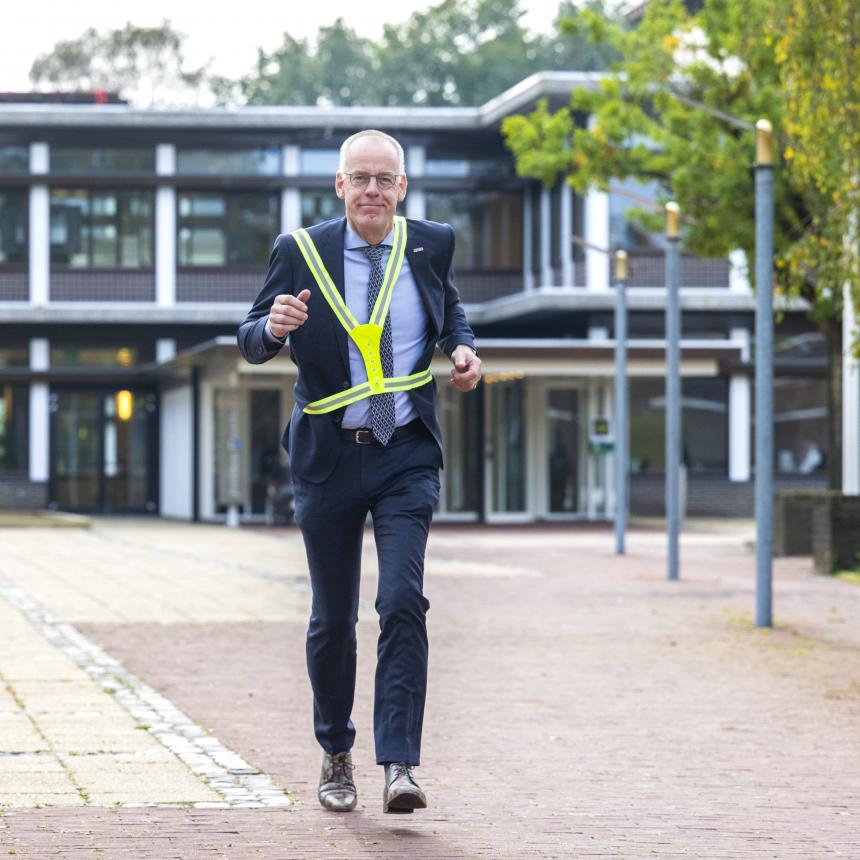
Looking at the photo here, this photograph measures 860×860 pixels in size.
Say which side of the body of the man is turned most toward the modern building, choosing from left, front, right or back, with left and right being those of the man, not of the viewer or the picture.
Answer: back

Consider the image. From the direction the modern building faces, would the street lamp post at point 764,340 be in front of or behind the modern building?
in front

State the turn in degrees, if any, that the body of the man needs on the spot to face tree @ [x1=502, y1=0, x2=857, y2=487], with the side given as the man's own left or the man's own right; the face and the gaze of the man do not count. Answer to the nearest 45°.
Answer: approximately 180°

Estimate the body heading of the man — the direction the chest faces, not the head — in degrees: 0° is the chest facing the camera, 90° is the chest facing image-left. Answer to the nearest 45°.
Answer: approximately 0°

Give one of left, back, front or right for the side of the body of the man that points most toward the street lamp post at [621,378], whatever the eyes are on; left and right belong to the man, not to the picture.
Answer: back

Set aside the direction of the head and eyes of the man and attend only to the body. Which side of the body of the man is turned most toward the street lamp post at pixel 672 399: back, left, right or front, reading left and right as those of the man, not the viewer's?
back

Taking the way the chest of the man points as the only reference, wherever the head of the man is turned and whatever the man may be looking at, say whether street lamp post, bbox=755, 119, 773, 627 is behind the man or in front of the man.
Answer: behind

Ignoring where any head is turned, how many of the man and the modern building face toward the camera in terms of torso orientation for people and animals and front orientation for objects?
2
